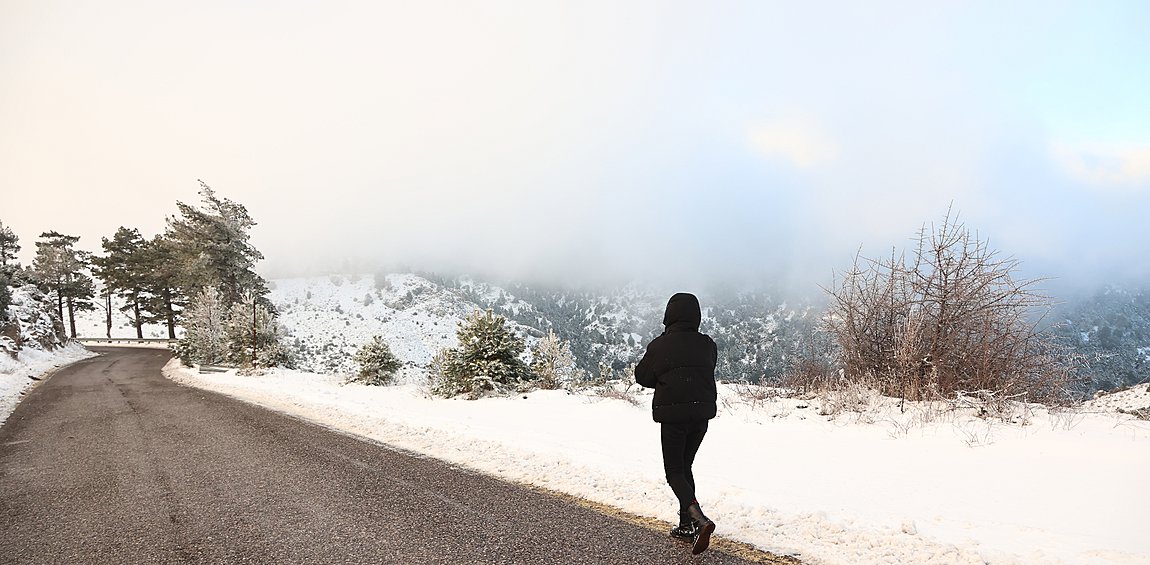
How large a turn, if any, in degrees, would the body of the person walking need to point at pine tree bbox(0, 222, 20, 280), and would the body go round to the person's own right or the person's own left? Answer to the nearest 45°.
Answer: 0° — they already face it

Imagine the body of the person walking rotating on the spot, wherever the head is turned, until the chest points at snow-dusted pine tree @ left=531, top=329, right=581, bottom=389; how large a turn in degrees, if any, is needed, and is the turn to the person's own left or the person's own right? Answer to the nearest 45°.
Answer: approximately 45° to the person's own right

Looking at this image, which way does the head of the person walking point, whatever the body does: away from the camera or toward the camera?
away from the camera

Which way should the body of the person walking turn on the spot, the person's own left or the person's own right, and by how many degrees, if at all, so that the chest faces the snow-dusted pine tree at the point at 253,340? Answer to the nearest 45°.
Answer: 0° — they already face it

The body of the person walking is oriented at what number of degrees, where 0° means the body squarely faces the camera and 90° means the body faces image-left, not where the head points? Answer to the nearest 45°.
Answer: approximately 135°
